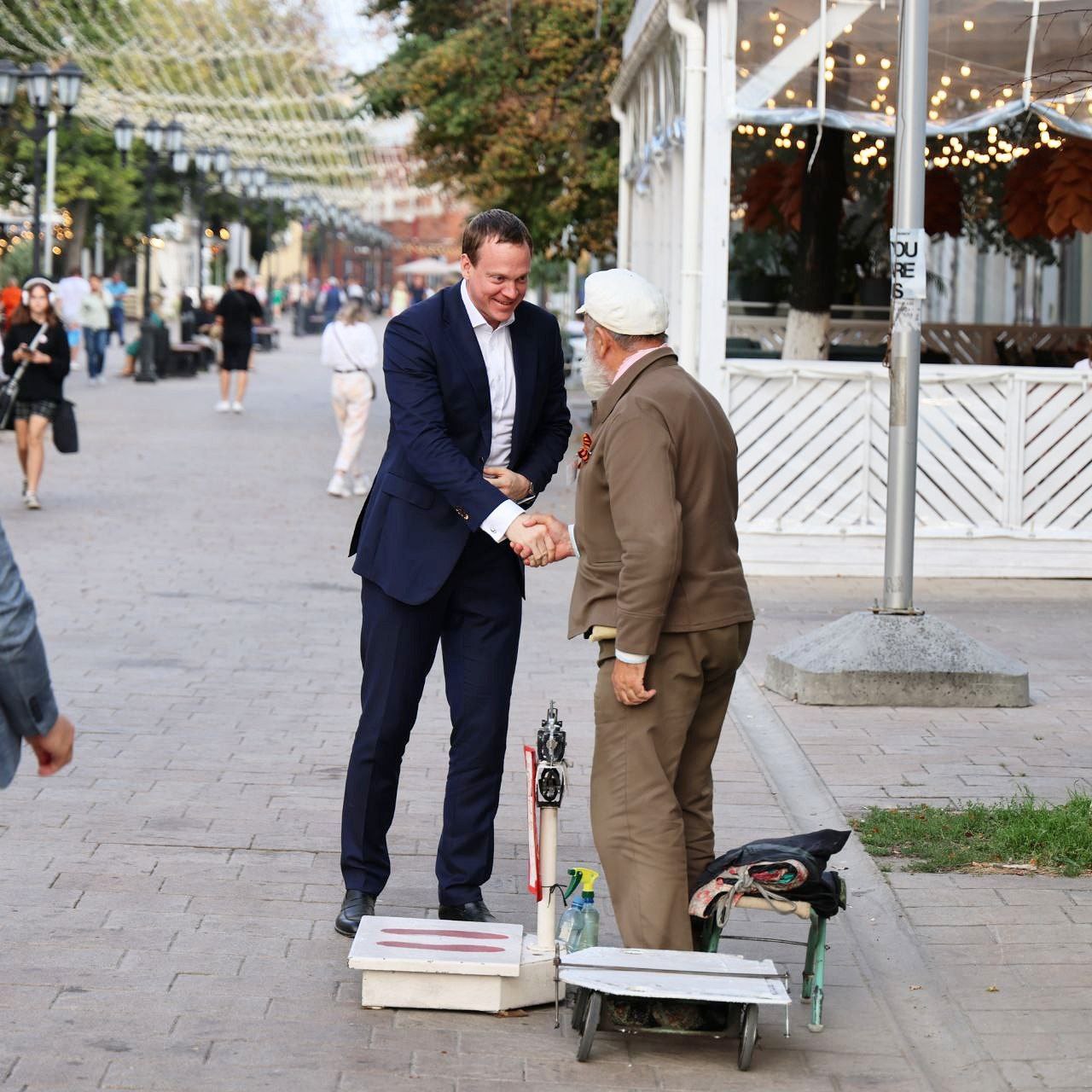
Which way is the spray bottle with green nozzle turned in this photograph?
to the viewer's left

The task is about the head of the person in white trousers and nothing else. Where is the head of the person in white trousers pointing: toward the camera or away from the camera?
away from the camera

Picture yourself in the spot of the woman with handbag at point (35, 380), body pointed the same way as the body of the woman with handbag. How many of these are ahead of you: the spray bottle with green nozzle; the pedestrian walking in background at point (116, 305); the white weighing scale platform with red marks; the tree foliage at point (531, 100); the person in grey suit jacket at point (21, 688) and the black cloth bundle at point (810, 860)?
4

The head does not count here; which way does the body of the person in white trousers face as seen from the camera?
away from the camera

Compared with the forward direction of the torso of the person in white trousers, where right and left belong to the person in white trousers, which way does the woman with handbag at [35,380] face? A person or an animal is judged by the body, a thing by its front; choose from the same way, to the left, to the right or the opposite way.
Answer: the opposite way

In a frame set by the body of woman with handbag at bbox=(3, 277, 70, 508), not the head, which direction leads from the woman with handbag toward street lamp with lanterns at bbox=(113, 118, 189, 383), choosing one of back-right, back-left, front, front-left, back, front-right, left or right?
back

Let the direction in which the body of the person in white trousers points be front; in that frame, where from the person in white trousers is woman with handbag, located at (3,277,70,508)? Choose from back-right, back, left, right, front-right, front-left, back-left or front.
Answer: back-left
